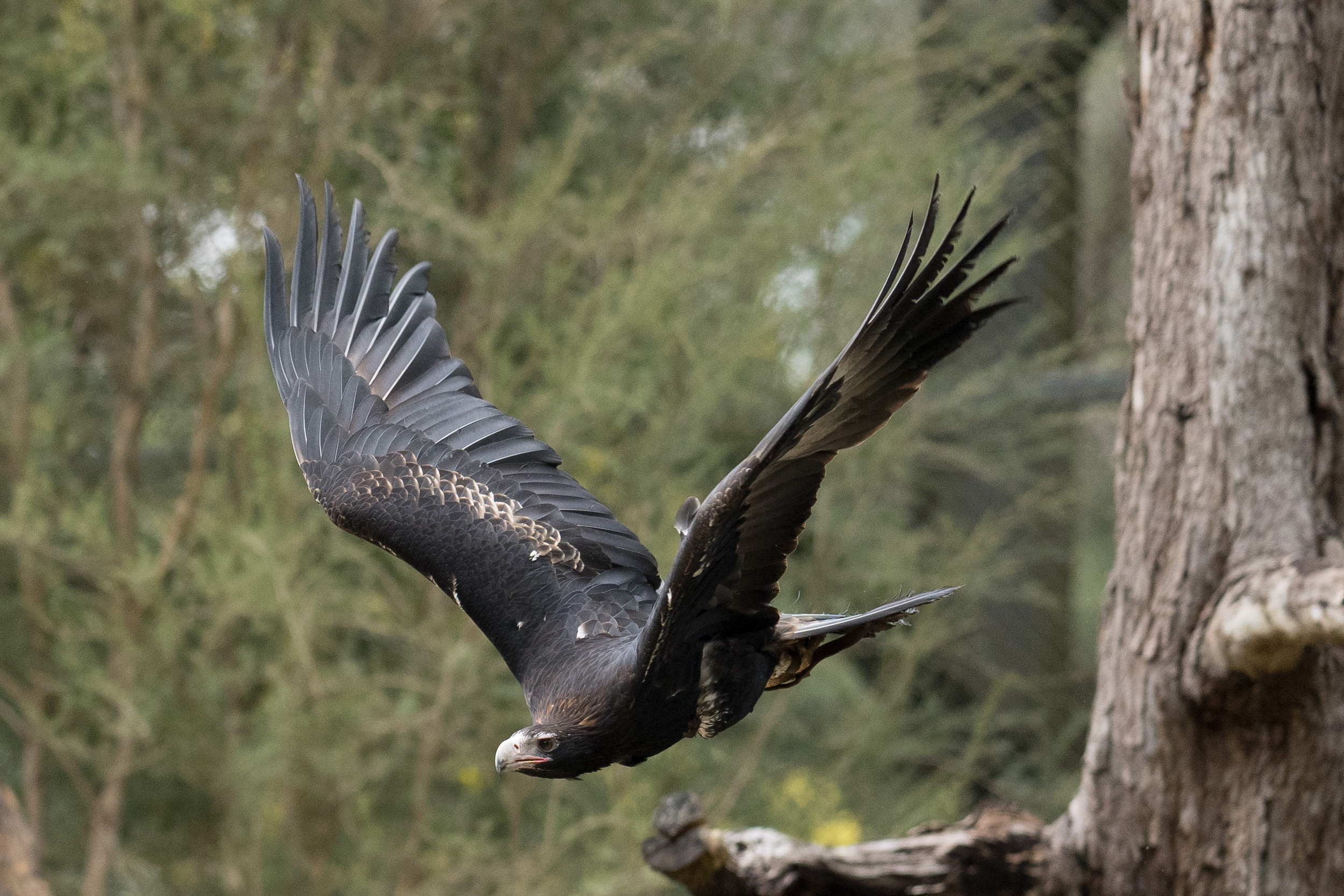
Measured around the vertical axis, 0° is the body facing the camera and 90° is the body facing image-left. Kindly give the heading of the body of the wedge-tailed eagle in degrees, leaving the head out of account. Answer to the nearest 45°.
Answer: approximately 45°

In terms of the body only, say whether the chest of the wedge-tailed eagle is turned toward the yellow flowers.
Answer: no

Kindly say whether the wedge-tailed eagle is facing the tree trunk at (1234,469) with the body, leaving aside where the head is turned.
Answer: no

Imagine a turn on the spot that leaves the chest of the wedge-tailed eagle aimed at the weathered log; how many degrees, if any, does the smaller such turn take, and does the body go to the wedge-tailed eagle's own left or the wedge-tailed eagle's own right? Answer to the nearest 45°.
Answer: approximately 180°
